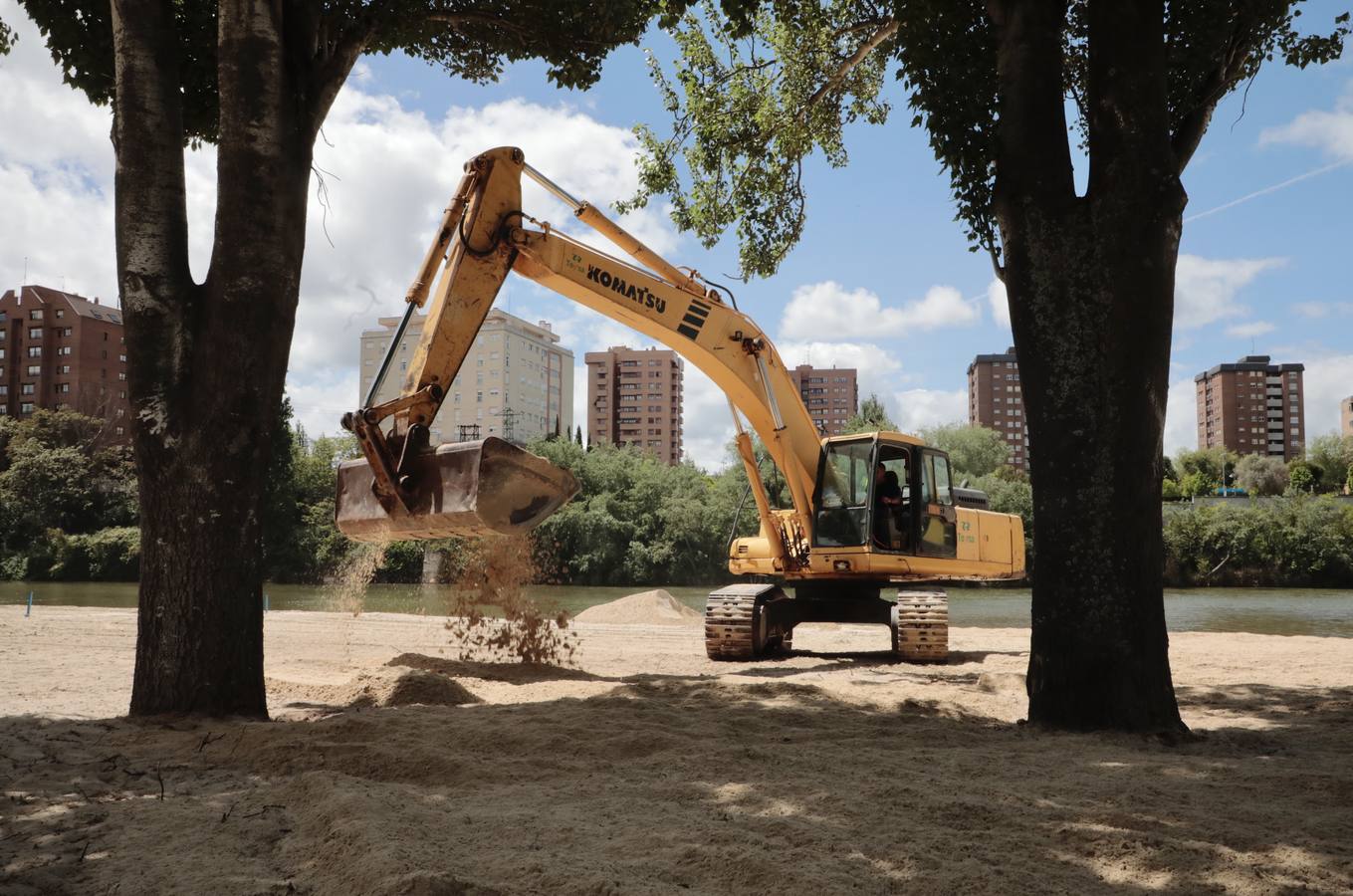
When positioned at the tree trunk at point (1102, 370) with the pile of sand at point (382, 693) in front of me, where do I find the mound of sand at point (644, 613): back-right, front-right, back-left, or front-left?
front-right

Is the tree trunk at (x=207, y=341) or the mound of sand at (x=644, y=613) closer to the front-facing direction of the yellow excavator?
the tree trunk

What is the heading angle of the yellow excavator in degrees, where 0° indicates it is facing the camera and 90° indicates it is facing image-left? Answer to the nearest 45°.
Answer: approximately 45°

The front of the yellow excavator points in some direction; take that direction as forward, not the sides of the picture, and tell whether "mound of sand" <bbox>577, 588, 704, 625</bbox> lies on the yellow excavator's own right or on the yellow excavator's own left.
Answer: on the yellow excavator's own right

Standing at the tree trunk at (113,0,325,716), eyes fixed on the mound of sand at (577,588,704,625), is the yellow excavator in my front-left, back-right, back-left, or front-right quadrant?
front-right

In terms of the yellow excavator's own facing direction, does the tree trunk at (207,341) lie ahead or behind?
ahead
